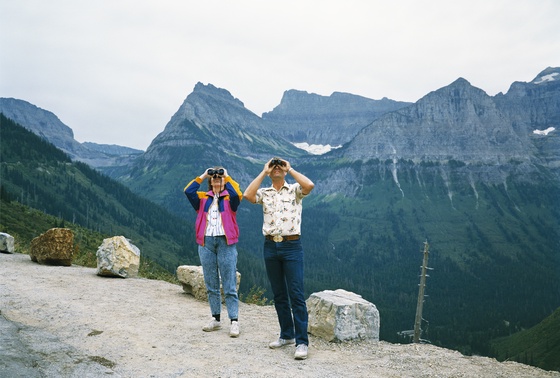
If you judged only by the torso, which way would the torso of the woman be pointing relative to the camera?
toward the camera

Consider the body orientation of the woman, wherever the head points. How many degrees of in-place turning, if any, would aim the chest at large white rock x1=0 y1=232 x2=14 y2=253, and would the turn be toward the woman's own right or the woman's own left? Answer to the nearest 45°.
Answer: approximately 135° to the woman's own right

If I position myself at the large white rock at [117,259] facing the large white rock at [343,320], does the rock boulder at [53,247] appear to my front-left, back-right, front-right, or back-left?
back-right

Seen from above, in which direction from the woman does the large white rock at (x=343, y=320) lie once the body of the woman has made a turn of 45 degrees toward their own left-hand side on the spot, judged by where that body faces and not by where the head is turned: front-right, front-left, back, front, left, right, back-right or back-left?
front-left

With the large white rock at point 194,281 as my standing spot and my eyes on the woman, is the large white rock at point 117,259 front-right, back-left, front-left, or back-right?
back-right

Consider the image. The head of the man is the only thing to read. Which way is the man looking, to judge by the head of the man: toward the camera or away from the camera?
toward the camera

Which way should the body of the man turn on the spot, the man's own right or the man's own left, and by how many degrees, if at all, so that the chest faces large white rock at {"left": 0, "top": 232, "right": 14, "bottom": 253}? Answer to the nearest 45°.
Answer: approximately 135° to the man's own right

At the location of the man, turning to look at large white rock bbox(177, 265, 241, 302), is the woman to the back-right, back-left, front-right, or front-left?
front-left

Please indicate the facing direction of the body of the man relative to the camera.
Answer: toward the camera

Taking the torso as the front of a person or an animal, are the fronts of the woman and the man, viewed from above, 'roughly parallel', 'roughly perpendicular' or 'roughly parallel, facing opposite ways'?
roughly parallel

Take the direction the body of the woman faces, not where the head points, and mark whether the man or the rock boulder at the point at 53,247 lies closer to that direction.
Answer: the man

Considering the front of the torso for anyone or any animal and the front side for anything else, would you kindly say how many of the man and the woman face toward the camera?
2

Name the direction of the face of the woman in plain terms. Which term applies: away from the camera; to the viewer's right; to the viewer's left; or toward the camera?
toward the camera

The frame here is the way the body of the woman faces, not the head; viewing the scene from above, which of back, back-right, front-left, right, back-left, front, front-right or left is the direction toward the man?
front-left

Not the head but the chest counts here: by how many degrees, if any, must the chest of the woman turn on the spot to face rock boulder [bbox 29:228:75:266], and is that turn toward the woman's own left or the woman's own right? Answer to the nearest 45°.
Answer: approximately 135° to the woman's own right
